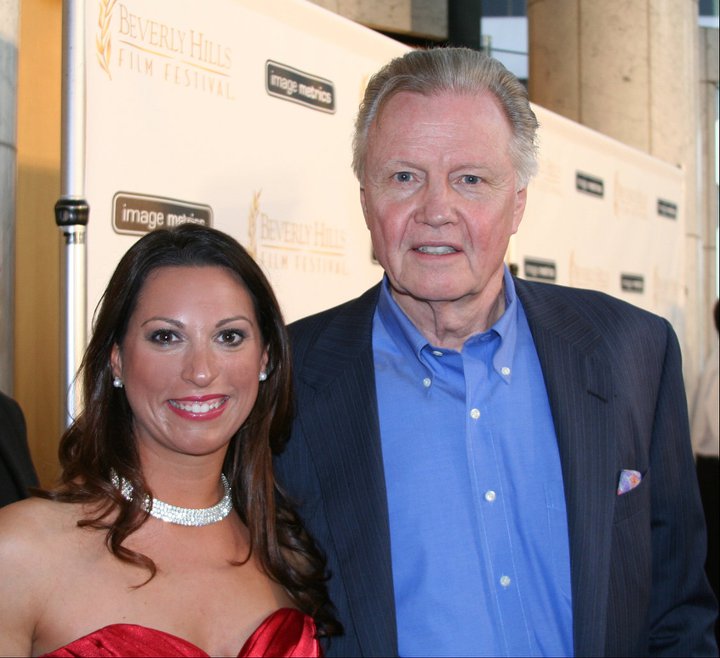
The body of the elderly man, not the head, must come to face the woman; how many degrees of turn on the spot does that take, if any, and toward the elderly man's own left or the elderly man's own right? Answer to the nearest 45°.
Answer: approximately 90° to the elderly man's own right

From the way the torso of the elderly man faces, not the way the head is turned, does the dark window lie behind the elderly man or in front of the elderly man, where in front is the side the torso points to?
behind

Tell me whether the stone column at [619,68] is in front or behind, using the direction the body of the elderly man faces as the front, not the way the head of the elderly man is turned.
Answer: behind

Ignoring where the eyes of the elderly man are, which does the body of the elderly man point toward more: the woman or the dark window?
the woman

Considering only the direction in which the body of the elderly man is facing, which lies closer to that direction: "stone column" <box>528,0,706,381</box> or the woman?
the woman

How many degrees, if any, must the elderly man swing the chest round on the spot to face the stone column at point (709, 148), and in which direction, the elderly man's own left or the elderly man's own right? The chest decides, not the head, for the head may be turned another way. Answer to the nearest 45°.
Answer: approximately 180°

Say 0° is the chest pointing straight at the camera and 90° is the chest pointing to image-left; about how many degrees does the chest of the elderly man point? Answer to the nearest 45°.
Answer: approximately 0°
